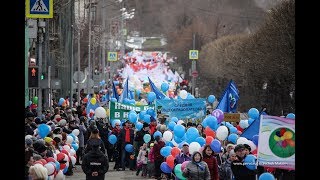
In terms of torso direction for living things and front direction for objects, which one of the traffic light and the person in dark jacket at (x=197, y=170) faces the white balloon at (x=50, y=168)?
the traffic light

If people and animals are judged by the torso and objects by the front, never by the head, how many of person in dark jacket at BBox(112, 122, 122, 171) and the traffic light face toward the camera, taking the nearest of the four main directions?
2

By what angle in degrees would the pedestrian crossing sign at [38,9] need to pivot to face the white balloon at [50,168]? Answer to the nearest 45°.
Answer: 0° — it already faces it

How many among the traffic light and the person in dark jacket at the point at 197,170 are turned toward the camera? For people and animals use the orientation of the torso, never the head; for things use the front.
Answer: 2
